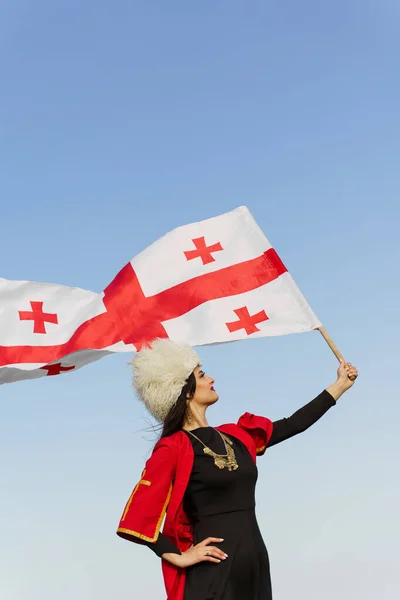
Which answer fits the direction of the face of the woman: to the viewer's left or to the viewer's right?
to the viewer's right

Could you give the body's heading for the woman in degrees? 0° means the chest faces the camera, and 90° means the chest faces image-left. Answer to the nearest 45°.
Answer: approximately 315°
